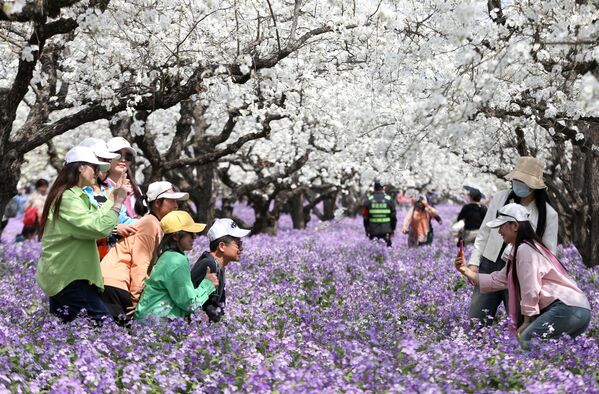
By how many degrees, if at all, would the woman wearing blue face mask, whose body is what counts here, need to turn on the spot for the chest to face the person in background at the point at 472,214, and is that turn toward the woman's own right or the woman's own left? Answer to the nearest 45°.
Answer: approximately 135° to the woman's own right

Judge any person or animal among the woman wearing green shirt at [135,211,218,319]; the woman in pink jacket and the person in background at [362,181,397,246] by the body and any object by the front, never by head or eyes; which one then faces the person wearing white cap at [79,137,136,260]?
the woman in pink jacket

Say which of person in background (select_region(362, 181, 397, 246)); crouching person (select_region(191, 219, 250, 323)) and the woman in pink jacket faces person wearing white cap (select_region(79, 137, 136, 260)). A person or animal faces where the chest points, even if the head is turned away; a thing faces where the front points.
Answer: the woman in pink jacket

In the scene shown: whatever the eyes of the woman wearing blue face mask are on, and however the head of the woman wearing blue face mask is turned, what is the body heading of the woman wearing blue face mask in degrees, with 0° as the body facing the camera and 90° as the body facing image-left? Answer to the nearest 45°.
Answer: approximately 45°

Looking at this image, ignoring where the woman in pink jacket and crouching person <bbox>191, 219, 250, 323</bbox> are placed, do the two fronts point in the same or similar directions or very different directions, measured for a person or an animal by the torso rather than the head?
very different directions

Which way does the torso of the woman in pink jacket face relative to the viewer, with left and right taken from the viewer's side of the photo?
facing to the left of the viewer

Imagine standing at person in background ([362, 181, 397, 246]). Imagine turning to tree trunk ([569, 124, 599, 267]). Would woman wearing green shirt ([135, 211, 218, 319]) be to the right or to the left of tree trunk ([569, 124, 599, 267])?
right

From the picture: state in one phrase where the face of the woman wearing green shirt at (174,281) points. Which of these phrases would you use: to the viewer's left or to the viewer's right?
to the viewer's right

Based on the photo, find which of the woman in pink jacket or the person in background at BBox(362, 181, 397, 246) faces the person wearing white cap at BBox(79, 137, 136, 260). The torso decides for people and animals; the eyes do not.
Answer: the woman in pink jacket

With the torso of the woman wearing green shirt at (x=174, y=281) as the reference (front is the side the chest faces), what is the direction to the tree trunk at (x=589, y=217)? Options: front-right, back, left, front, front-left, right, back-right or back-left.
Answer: front-left

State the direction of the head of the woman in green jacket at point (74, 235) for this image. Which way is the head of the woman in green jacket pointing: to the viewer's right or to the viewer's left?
to the viewer's right

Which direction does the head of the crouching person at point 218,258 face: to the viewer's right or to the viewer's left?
to the viewer's right

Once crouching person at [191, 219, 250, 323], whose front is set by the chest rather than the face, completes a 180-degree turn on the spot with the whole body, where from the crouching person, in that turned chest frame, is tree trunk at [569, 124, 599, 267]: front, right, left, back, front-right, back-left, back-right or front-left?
back-right

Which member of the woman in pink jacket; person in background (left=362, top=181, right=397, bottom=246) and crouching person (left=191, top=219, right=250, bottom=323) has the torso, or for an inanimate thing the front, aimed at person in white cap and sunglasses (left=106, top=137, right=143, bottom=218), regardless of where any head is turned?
the woman in pink jacket
